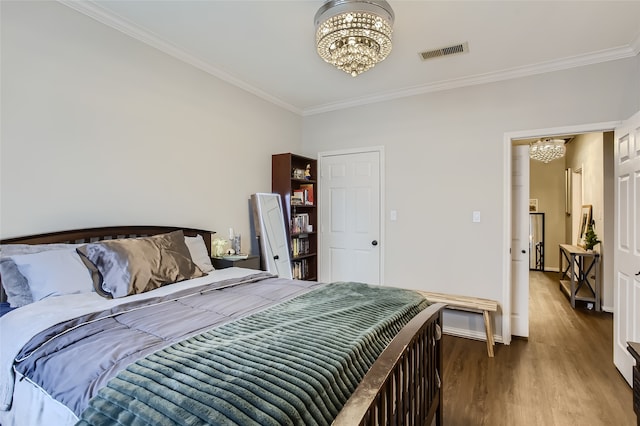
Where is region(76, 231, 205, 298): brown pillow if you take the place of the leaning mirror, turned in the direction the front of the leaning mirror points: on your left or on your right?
on your right

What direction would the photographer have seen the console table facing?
facing to the left of the viewer

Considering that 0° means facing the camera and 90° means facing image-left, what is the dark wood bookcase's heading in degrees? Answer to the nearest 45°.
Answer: approximately 315°

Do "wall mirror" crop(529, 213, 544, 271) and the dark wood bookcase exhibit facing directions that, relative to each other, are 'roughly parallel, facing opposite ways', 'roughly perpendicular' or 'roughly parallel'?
roughly perpendicular

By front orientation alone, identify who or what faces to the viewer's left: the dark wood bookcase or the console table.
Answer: the console table

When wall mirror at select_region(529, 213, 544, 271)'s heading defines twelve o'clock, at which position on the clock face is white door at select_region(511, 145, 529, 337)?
The white door is roughly at 12 o'clock from the wall mirror.

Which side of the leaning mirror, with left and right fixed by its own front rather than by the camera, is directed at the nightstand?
right

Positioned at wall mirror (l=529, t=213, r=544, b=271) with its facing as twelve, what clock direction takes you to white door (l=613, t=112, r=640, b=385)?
The white door is roughly at 12 o'clock from the wall mirror.
